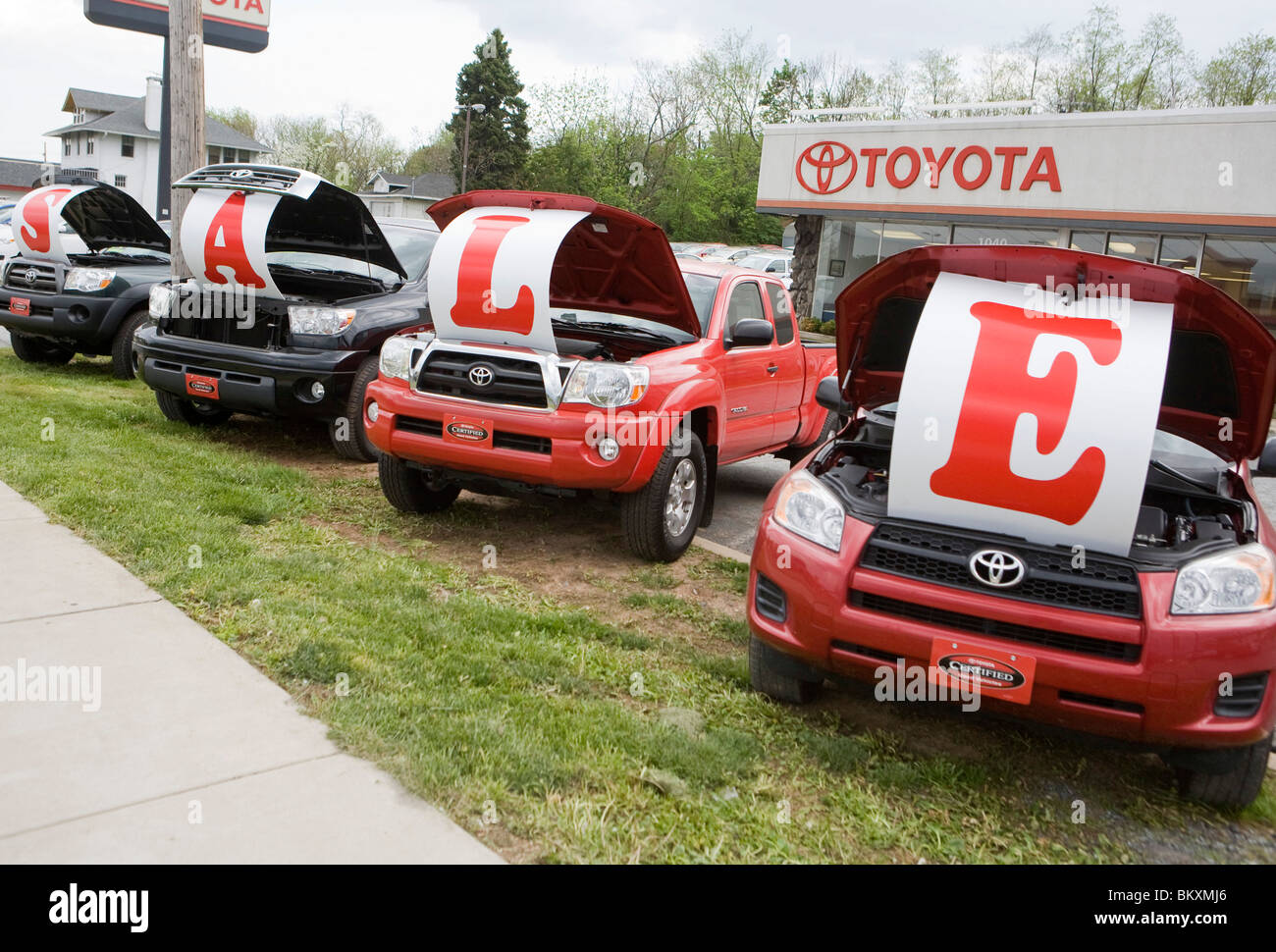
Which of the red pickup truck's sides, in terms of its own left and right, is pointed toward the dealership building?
back

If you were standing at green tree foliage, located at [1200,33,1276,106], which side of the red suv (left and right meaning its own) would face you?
back

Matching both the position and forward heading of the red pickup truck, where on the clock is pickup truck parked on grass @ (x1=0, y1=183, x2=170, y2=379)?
The pickup truck parked on grass is roughly at 3 o'clock from the red pickup truck.

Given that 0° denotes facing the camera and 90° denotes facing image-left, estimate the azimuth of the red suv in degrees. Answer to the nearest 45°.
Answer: approximately 0°

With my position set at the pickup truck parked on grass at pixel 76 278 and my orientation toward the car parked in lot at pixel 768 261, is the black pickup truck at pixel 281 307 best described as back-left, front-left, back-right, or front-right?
back-right

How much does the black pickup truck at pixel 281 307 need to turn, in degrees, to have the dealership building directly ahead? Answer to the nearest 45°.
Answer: approximately 180°

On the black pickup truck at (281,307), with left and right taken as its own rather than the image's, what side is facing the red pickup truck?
left

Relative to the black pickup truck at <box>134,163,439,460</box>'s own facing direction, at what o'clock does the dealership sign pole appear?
The dealership sign pole is roughly at 4 o'clock from the black pickup truck.
